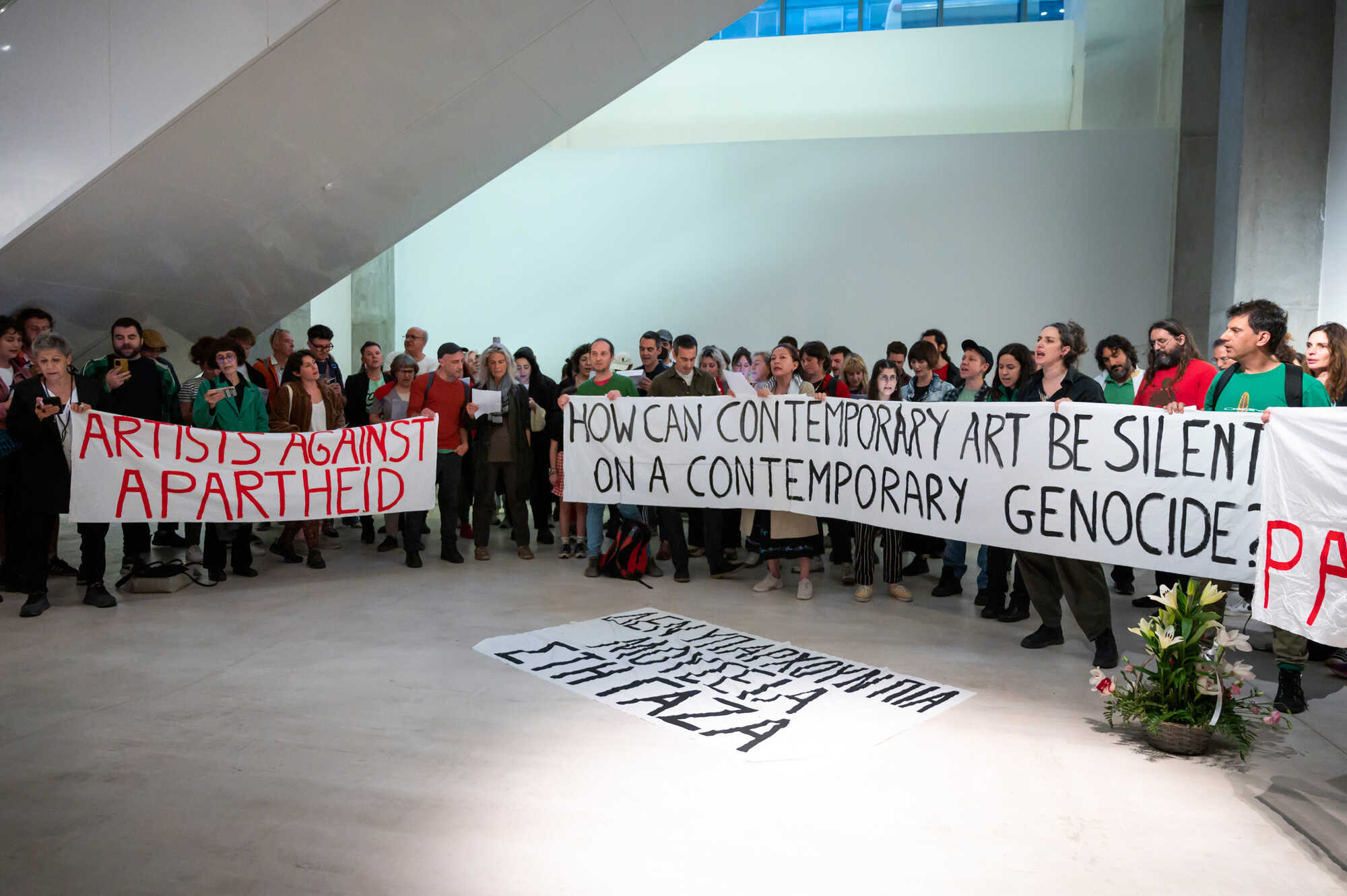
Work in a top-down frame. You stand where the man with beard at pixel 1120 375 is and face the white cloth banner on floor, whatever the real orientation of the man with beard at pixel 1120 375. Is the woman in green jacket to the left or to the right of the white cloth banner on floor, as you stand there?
right

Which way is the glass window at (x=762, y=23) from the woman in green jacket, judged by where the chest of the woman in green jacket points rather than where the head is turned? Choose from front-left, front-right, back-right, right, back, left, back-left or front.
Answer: back-left

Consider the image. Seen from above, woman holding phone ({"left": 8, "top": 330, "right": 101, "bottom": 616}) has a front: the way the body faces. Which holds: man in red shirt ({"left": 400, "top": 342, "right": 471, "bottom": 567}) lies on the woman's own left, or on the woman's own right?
on the woman's own left

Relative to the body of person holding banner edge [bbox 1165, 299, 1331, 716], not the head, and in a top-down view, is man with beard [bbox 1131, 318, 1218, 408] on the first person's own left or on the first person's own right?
on the first person's own right
